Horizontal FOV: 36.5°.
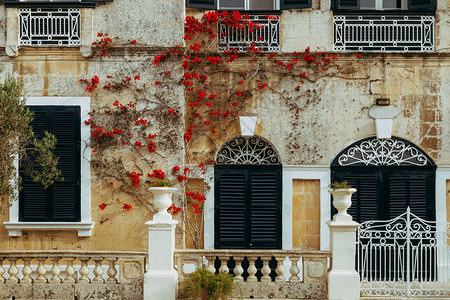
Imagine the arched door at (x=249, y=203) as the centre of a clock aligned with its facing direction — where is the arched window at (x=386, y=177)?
The arched window is roughly at 9 o'clock from the arched door.

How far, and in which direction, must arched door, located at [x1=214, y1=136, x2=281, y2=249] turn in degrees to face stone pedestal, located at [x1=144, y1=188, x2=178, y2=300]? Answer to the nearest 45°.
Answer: approximately 45° to its right

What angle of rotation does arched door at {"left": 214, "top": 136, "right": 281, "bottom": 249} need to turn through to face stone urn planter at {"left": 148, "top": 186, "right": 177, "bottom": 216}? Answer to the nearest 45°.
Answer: approximately 45° to its right

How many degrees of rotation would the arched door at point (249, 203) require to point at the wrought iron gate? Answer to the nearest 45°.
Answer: approximately 45° to its left

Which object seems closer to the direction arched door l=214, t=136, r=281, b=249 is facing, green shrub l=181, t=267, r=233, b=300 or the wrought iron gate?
the green shrub

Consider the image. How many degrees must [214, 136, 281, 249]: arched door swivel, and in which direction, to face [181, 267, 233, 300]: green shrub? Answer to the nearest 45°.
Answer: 0° — it already faces it

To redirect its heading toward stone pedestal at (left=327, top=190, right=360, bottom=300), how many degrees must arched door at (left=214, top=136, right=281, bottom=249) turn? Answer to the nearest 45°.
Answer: approximately 45° to its left

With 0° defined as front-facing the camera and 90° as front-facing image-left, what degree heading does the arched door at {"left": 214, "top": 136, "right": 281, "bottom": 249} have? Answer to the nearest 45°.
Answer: approximately 0°
